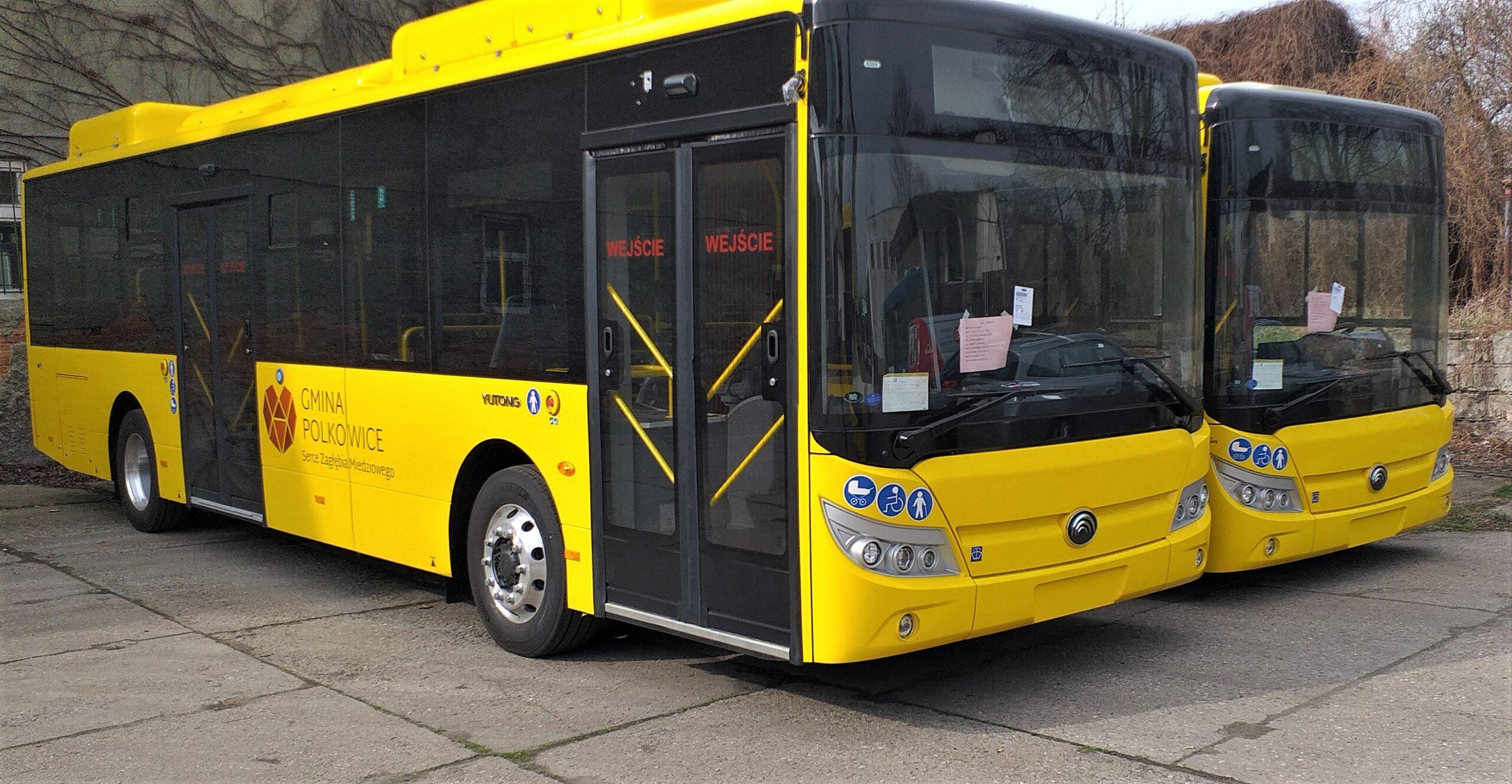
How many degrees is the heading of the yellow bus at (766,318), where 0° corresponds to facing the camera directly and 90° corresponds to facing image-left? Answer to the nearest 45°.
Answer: approximately 315°

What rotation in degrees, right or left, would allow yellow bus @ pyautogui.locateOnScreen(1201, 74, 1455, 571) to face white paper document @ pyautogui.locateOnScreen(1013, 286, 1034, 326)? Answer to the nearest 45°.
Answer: approximately 45° to its right

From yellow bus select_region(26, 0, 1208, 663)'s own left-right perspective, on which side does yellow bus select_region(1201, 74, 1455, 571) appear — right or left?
on its left

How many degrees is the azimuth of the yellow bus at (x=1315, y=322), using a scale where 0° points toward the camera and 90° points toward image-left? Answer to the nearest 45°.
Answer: approximately 315°

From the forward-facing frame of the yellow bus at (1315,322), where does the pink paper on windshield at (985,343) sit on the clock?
The pink paper on windshield is roughly at 2 o'clock from the yellow bus.

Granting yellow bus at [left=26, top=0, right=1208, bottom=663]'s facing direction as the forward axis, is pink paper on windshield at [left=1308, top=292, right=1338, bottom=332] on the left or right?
on its left

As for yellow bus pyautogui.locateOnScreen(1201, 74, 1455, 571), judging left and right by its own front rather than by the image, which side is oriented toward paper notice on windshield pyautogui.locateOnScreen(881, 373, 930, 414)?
right
